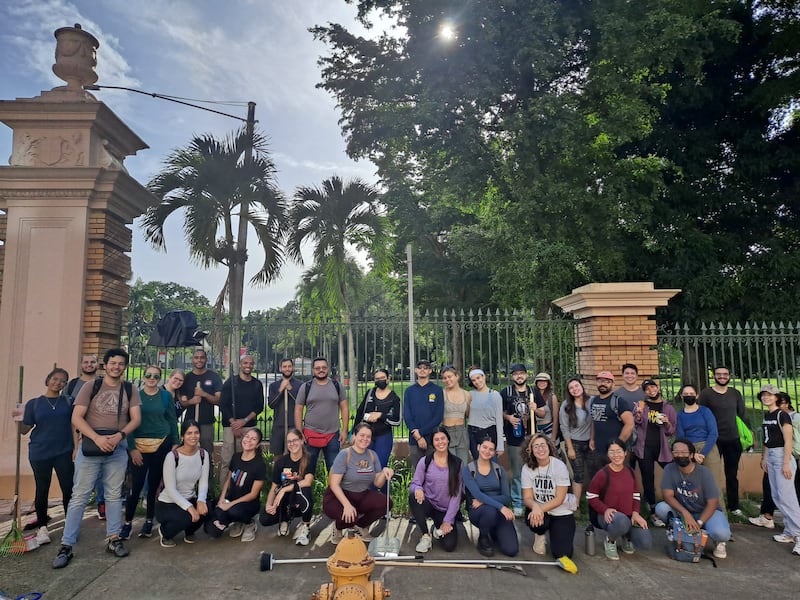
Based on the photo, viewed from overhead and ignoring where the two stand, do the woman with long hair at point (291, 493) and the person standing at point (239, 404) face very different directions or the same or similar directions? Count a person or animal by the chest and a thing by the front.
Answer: same or similar directions

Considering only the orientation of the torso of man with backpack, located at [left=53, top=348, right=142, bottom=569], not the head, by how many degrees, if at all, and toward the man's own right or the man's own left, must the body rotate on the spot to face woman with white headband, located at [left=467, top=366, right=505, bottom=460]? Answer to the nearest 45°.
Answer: approximately 90° to the man's own left

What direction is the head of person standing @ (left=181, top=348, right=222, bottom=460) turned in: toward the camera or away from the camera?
toward the camera

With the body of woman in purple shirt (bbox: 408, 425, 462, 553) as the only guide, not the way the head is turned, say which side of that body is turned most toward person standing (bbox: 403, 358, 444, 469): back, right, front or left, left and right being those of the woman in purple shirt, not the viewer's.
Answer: back

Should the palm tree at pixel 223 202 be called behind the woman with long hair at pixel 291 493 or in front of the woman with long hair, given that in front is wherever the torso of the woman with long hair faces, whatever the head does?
behind

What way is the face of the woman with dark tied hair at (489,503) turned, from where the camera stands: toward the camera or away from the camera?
toward the camera

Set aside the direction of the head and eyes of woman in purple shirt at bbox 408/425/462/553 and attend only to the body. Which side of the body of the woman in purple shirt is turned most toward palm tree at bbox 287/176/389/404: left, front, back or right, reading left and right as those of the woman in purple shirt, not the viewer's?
back

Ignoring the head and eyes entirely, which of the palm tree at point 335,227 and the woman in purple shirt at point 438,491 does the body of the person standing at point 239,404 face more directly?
the woman in purple shirt

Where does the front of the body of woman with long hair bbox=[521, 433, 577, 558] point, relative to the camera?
toward the camera

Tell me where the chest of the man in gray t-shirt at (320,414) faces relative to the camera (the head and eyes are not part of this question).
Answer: toward the camera

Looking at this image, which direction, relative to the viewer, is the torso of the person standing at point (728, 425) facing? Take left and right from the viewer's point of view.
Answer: facing the viewer

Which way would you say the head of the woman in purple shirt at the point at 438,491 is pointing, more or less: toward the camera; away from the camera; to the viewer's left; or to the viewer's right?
toward the camera

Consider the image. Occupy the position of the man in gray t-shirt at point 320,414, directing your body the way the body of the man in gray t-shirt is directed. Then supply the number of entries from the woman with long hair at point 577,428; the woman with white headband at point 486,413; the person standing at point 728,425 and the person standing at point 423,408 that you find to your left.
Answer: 4

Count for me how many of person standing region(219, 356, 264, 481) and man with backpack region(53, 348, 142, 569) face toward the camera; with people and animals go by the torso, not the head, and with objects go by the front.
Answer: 2

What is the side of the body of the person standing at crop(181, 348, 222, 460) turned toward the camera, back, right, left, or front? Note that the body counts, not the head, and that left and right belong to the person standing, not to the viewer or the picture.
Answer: front
